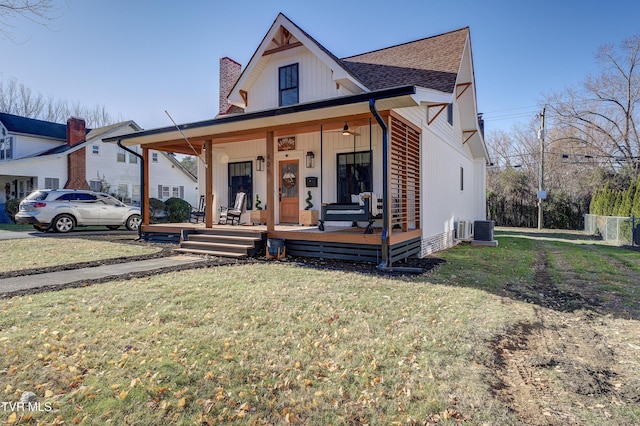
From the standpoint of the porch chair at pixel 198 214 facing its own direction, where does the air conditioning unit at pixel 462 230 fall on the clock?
The air conditioning unit is roughly at 8 o'clock from the porch chair.

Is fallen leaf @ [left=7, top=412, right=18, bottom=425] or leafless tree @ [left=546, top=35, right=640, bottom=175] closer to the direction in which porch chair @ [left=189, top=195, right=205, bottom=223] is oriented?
the fallen leaf

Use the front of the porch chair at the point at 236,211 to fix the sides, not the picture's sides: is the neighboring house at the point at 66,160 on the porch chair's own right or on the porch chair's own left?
on the porch chair's own right

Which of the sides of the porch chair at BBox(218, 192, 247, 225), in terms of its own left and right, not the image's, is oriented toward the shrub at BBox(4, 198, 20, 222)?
right

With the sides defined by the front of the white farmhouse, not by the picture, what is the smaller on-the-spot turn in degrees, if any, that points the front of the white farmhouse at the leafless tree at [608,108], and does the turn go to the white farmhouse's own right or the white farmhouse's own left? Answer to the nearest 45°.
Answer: approximately 180°

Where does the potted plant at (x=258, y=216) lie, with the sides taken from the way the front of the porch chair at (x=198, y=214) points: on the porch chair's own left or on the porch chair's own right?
on the porch chair's own left

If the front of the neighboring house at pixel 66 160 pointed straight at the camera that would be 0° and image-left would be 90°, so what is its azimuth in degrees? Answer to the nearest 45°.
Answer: approximately 45°

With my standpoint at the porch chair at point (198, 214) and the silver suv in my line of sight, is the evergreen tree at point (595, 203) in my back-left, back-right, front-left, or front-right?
back-right

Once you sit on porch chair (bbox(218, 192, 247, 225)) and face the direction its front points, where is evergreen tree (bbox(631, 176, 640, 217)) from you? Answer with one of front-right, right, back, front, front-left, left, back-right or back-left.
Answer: back-left
